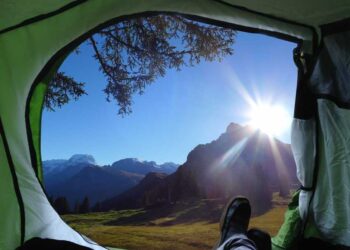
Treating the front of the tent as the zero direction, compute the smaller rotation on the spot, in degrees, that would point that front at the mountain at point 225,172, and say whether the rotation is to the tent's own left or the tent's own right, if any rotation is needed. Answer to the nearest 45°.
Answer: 0° — it already faces it

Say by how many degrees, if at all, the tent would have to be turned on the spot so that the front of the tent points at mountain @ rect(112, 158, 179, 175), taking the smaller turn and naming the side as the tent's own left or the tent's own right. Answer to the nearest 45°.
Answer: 0° — it already faces it

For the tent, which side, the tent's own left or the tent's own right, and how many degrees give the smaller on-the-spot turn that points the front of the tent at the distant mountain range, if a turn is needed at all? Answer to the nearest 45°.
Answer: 0° — it already faces it

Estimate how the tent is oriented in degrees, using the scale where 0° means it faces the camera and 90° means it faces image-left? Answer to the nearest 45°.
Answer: approximately 180°
